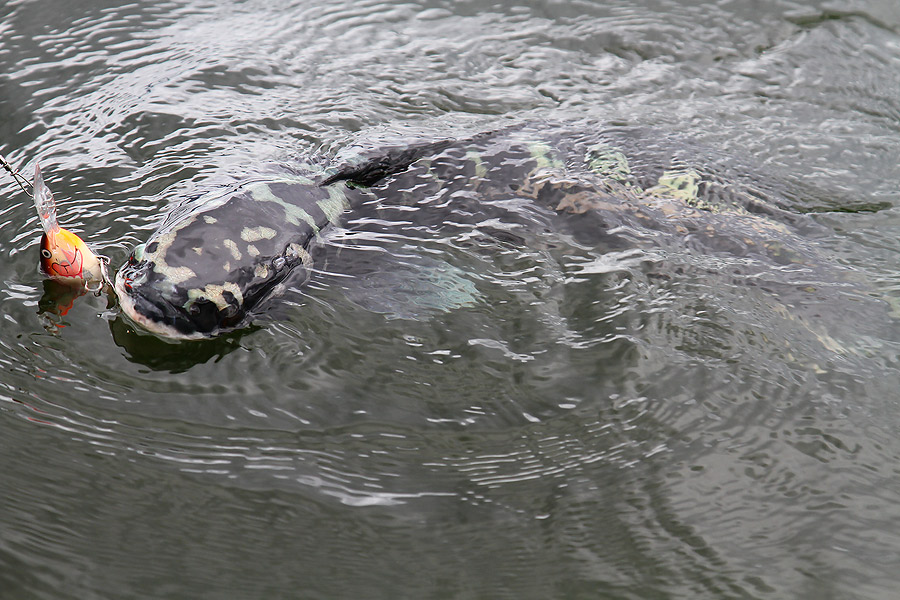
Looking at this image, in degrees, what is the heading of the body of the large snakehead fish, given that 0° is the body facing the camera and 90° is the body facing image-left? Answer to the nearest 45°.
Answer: approximately 45°

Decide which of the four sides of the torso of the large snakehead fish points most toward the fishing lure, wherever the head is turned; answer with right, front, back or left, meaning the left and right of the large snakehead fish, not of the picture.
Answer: front

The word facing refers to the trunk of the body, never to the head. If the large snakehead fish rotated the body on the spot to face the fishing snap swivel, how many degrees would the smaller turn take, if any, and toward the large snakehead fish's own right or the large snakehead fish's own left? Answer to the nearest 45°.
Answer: approximately 45° to the large snakehead fish's own right
